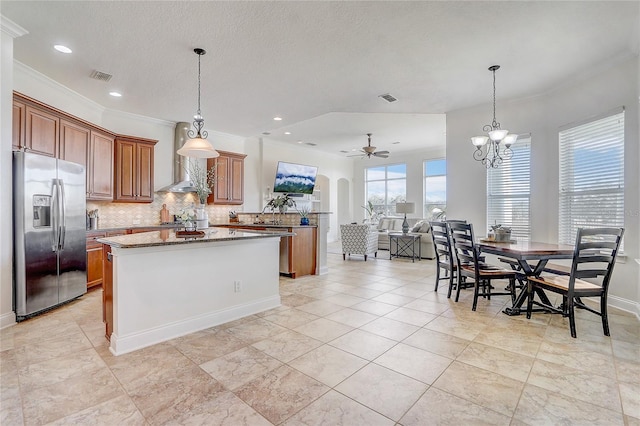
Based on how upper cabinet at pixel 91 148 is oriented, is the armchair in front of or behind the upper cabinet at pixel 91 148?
in front

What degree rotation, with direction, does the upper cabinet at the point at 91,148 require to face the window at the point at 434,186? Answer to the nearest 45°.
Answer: approximately 45° to its left

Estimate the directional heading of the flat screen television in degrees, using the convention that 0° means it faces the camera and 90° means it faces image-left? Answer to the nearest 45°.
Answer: approximately 315°

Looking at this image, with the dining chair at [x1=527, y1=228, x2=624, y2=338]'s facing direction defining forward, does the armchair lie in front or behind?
in front

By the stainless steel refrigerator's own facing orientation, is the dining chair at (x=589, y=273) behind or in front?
in front

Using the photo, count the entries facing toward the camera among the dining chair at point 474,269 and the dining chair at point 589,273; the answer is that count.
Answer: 0

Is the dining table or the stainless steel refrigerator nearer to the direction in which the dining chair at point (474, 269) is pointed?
the dining table

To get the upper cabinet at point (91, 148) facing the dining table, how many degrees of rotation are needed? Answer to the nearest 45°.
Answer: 0° — it already faces it

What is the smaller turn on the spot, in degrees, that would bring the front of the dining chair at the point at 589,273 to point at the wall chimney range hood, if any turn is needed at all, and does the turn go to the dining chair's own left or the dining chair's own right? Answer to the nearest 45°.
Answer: approximately 45° to the dining chair's own left

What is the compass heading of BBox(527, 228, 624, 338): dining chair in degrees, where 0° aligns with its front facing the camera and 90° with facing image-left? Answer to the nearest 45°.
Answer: approximately 135°

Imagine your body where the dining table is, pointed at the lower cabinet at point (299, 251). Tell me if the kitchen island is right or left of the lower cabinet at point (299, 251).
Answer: left
